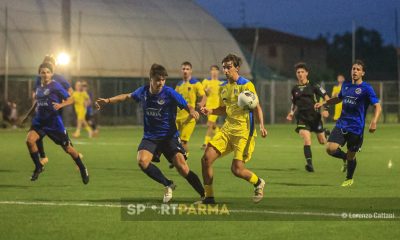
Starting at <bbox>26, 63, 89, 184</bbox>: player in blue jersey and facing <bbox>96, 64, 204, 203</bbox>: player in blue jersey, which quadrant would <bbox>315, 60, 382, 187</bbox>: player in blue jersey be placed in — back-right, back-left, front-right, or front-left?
front-left

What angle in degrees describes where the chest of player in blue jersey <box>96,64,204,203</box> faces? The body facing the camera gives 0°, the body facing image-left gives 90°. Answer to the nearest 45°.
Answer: approximately 0°

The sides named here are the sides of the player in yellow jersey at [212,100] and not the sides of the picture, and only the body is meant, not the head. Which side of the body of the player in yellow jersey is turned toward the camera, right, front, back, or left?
front

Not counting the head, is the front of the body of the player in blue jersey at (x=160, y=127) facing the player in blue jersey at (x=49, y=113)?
no

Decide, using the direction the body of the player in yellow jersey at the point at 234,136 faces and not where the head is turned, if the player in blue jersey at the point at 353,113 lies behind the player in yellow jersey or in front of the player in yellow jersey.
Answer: behind

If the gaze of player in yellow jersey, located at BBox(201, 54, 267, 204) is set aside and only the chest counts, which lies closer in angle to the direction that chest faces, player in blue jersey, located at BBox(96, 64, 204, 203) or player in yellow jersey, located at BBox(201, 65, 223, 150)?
the player in blue jersey

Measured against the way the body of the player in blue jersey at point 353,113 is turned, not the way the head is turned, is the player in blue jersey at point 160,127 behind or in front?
in front

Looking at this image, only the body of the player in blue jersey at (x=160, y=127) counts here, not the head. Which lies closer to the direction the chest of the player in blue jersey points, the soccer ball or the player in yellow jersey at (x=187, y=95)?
the soccer ball

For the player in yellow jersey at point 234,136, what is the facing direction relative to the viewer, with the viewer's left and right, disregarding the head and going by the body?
facing the viewer and to the left of the viewer

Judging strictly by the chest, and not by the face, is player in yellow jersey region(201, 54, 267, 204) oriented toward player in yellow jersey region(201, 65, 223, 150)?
no

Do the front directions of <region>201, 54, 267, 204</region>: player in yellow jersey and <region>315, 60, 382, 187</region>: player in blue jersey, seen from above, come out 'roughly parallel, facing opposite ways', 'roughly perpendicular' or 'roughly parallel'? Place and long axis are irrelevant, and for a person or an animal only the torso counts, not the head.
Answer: roughly parallel
